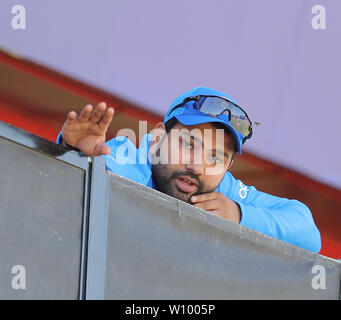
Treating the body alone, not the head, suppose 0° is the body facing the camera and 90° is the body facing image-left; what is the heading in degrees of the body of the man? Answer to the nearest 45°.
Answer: approximately 0°
